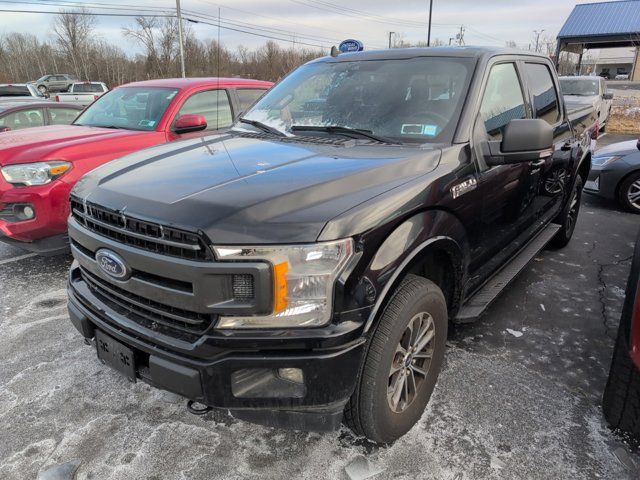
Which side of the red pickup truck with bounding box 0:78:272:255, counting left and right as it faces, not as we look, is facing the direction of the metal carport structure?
back

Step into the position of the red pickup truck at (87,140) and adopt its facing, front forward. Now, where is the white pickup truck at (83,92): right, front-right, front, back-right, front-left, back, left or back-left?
back-right

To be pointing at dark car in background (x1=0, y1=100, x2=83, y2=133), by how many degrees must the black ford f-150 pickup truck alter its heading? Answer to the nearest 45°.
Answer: approximately 90° to its right

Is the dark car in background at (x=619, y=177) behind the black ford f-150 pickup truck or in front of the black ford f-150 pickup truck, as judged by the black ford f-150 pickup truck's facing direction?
behind

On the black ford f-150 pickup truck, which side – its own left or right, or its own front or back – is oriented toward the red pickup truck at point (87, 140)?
right

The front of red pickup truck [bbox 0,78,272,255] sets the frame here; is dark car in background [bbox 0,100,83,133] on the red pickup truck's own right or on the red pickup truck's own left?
on the red pickup truck's own right

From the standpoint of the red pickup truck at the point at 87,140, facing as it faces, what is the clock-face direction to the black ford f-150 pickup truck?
The black ford f-150 pickup truck is roughly at 10 o'clock from the red pickup truck.

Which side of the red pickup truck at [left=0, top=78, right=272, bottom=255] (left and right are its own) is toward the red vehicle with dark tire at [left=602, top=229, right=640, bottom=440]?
left
